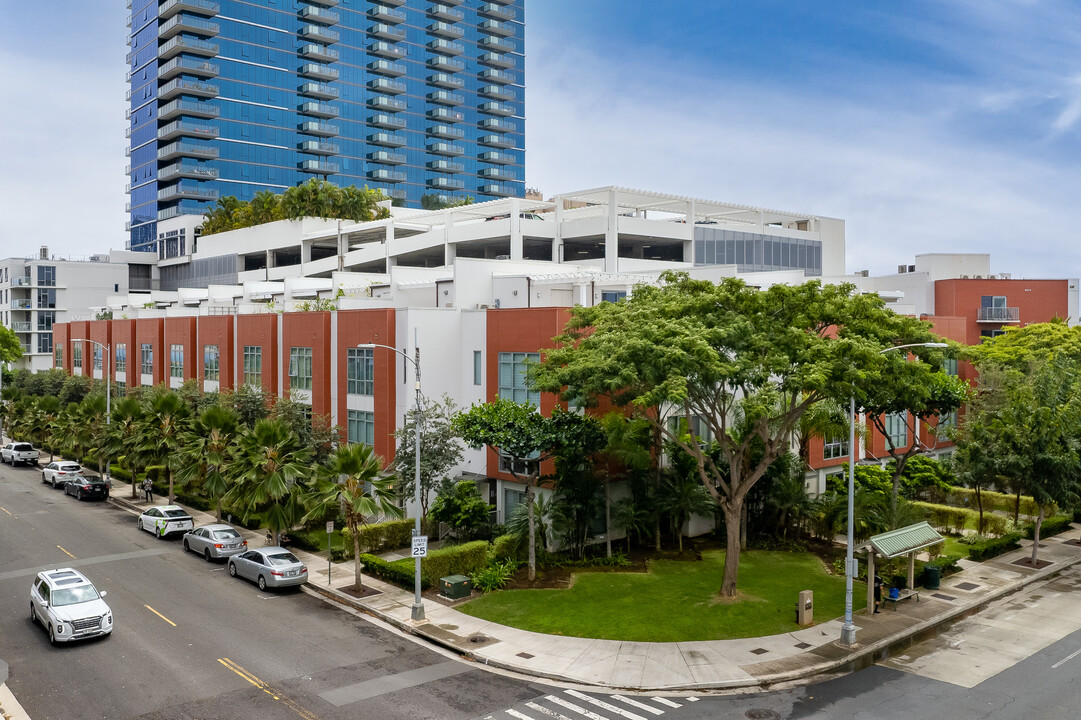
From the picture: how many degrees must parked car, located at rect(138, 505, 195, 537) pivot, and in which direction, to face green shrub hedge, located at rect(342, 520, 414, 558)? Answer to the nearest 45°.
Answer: approximately 180°

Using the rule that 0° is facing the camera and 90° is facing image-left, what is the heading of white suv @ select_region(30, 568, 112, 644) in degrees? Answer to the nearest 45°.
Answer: approximately 315°

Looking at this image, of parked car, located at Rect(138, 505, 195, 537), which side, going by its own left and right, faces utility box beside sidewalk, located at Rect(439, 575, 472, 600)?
back

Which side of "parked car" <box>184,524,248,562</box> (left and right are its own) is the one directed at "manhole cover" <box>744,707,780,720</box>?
back

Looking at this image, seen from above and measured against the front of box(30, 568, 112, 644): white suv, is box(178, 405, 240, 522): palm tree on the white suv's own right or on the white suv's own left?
on the white suv's own left

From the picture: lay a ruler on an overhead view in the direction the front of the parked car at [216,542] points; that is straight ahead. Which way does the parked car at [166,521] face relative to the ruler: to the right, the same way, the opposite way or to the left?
the same way

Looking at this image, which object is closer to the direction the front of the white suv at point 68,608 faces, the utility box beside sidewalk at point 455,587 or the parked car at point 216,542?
the utility box beside sidewalk

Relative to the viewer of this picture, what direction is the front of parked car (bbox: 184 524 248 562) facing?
facing away from the viewer and to the left of the viewer

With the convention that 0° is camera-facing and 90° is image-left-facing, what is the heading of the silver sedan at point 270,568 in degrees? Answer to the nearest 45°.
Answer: approximately 135°

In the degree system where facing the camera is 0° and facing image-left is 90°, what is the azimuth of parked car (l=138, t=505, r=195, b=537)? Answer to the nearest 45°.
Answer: approximately 135°

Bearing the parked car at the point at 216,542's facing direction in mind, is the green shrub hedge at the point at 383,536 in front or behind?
behind

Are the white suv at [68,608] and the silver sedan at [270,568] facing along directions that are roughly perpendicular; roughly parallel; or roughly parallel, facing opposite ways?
roughly parallel, facing opposite ways

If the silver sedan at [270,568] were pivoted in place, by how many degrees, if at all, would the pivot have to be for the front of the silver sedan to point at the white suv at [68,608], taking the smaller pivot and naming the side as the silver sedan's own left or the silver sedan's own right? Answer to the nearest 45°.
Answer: approximately 90° to the silver sedan's own left

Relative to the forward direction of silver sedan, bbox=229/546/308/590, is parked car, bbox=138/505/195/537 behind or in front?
in front

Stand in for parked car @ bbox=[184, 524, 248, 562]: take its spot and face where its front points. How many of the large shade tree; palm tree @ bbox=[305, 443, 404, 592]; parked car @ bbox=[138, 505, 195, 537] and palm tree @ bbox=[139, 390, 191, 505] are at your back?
2

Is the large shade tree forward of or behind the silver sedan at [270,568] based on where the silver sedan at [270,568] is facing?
behind

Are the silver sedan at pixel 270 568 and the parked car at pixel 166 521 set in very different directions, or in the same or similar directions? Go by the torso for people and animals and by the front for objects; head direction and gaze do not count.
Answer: same or similar directions

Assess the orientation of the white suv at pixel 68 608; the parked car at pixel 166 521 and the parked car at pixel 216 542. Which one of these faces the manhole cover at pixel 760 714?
the white suv

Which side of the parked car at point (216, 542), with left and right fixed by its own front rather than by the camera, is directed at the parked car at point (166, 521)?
front

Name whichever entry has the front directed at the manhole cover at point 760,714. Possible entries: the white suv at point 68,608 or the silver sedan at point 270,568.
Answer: the white suv

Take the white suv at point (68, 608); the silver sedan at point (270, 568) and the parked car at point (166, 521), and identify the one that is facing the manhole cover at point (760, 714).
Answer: the white suv

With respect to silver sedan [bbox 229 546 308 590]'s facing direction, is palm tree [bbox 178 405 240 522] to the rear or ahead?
ahead
